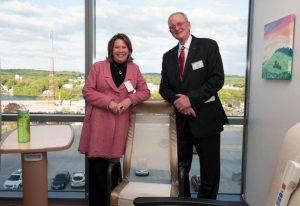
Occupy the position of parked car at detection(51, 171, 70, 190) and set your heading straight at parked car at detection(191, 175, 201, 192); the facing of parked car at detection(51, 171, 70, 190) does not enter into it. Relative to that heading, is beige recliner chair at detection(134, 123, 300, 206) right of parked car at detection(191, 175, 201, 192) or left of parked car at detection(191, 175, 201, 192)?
right

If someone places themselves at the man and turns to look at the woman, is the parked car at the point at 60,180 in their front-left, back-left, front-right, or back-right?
front-right

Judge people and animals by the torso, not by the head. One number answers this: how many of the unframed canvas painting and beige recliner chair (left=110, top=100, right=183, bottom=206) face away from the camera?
0

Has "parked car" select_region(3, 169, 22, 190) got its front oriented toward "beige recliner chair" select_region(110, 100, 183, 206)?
no

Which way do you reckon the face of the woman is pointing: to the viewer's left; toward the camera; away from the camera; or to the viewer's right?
toward the camera

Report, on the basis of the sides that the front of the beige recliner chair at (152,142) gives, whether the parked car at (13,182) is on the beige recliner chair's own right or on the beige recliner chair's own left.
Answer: on the beige recliner chair's own right

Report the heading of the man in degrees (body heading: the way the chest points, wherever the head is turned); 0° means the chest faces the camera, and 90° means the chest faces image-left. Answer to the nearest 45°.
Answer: approximately 45°

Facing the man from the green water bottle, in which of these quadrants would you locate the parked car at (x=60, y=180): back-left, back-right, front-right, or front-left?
front-left

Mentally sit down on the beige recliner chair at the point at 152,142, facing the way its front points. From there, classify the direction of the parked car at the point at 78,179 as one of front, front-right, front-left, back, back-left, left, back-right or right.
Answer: back-right

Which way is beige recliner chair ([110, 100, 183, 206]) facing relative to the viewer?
toward the camera

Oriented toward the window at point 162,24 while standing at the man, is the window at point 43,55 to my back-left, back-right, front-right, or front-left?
front-left

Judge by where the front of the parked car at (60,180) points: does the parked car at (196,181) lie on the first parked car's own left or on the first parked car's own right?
on the first parked car's own left

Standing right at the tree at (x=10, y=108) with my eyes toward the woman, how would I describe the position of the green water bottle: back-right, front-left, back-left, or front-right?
front-right
